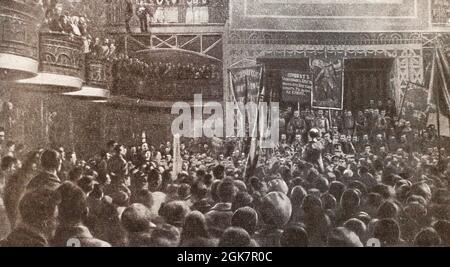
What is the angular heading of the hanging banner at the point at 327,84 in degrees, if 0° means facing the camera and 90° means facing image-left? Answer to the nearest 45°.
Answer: approximately 0°

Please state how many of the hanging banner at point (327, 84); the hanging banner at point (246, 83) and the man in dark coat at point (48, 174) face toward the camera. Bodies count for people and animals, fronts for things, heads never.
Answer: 2

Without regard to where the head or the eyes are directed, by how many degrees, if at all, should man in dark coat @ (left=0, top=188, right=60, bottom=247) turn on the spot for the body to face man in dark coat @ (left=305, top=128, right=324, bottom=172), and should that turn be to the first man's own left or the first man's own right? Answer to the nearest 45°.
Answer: approximately 45° to the first man's own right

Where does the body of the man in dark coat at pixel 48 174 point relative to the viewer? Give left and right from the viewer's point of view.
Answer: facing away from the viewer and to the right of the viewer

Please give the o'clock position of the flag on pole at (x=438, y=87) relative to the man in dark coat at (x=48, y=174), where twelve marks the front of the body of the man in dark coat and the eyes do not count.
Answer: The flag on pole is roughly at 2 o'clock from the man in dark coat.

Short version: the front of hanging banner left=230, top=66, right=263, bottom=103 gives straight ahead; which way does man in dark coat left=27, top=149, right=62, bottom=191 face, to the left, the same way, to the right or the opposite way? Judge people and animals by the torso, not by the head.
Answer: the opposite way

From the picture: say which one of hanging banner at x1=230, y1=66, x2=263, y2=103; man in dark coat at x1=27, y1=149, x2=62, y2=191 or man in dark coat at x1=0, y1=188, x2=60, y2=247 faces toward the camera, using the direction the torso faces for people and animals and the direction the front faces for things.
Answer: the hanging banner

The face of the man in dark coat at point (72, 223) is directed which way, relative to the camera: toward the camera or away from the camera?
away from the camera

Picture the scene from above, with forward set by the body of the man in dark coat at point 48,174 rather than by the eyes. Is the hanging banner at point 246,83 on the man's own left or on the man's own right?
on the man's own right

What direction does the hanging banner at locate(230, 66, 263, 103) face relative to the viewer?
toward the camera

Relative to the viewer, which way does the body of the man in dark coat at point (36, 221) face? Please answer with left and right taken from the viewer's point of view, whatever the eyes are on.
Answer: facing away from the viewer and to the right of the viewer

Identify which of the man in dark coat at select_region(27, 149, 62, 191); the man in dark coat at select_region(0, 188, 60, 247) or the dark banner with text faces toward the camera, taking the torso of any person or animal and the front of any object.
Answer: the dark banner with text

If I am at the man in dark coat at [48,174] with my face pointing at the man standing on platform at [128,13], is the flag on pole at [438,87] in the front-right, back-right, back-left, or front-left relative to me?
front-right

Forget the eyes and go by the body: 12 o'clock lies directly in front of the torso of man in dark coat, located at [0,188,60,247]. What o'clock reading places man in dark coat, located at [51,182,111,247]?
man in dark coat, located at [51,182,111,247] is roughly at 2 o'clock from man in dark coat, located at [0,188,60,247].

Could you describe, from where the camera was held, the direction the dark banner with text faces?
facing the viewer

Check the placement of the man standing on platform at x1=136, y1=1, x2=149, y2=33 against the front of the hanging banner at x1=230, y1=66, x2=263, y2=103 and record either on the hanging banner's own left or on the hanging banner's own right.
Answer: on the hanging banner's own right
